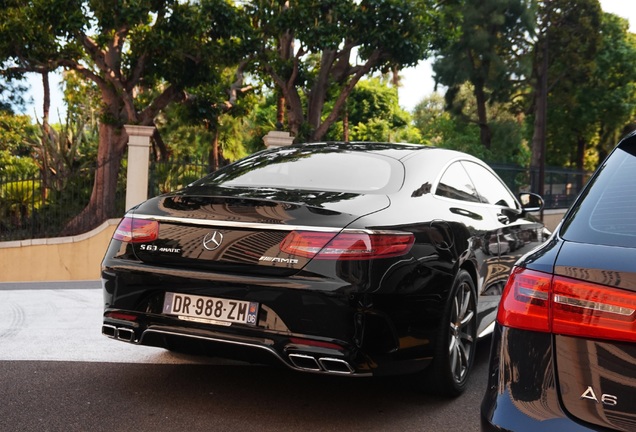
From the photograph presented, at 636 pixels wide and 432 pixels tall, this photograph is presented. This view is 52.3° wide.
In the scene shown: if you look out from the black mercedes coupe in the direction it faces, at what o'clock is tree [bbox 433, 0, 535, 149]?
The tree is roughly at 11 o'clock from the black mercedes coupe.

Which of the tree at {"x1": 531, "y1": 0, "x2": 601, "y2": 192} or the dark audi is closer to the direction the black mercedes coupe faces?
the tree

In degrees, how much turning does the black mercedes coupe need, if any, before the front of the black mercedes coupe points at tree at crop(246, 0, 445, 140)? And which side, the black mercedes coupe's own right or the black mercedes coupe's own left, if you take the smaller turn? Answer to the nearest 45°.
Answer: approximately 45° to the black mercedes coupe's own left

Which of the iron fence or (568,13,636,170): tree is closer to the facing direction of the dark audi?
the tree

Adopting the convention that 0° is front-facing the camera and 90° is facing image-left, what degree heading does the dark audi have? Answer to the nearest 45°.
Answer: approximately 225°

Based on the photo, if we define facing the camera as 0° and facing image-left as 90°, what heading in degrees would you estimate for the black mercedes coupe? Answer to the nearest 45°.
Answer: approximately 225°

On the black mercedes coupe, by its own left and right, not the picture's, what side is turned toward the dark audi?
right

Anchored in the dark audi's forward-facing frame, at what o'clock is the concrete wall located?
The concrete wall is roughly at 9 o'clock from the dark audi.

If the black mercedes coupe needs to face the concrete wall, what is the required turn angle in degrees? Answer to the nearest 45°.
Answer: approximately 90° to its left

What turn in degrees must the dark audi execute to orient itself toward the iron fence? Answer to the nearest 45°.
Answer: approximately 90° to its left

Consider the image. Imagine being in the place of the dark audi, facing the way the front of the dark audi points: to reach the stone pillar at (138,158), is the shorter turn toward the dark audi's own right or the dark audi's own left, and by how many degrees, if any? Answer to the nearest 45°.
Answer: approximately 90° to the dark audi's own left

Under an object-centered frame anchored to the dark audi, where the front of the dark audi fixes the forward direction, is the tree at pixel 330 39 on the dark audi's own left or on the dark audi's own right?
on the dark audi's own left

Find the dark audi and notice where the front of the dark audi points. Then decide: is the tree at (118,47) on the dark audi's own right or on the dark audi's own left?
on the dark audi's own left
